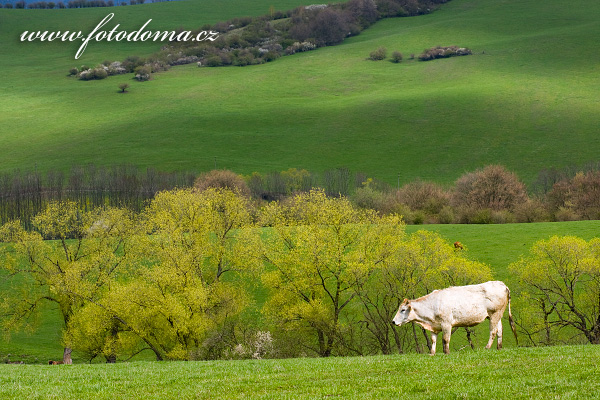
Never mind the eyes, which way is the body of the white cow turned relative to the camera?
to the viewer's left
